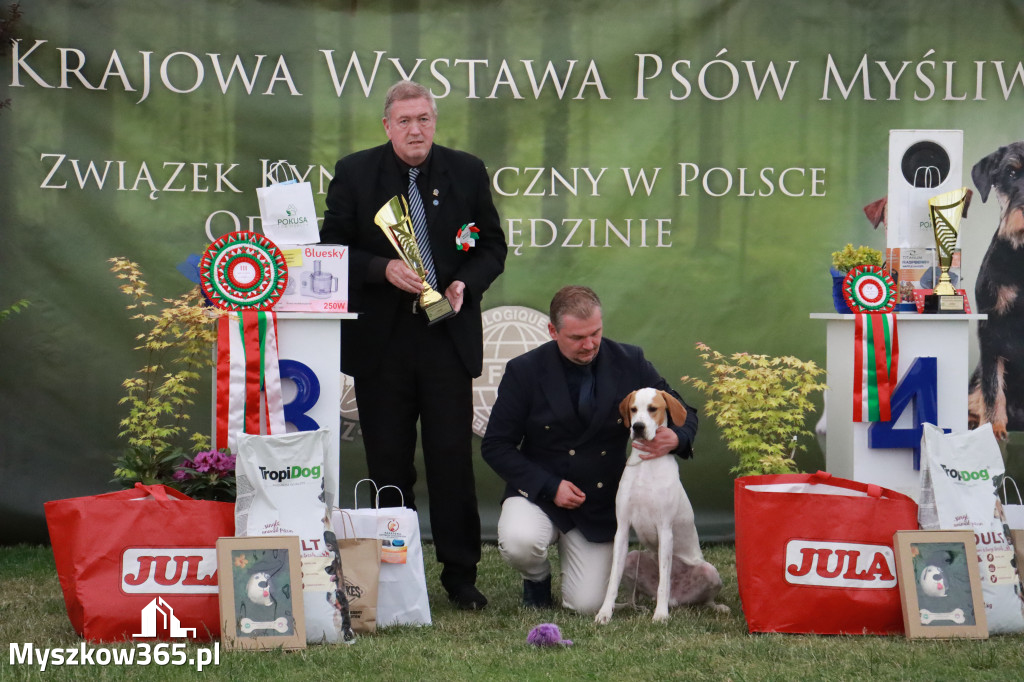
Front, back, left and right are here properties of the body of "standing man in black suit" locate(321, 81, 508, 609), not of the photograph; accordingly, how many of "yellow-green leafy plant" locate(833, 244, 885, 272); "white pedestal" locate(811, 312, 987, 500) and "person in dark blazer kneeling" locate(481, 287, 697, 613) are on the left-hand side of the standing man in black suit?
3

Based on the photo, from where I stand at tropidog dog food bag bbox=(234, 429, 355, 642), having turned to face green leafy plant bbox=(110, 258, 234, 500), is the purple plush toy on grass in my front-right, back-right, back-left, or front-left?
back-right

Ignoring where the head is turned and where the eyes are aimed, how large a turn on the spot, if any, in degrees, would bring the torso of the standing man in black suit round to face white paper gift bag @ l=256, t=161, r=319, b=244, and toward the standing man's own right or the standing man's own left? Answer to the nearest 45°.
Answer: approximately 90° to the standing man's own right

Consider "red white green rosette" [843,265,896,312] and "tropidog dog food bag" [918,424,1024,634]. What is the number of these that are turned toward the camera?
2

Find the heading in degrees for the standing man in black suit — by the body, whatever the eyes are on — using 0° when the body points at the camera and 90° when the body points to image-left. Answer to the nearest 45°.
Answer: approximately 0°

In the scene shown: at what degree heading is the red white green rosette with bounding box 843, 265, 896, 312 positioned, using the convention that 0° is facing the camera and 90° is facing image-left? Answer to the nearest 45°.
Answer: approximately 0°
